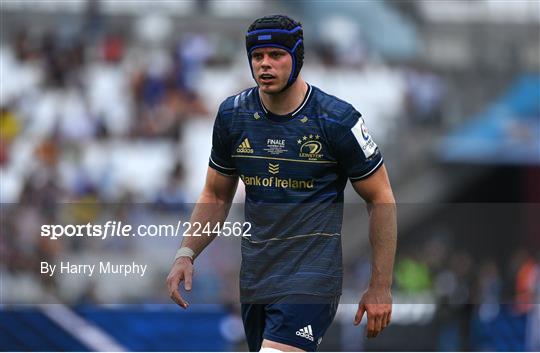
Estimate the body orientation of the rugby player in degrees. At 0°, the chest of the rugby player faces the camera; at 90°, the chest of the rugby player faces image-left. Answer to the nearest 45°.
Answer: approximately 45°
